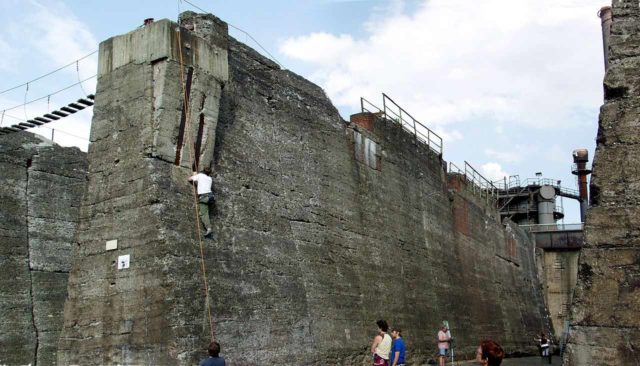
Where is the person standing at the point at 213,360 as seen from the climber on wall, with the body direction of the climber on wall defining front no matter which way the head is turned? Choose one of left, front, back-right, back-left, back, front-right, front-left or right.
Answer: back-left

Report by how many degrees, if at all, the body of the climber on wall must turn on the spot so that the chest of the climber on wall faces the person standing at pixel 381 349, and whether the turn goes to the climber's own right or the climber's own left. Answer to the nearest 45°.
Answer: approximately 135° to the climber's own right

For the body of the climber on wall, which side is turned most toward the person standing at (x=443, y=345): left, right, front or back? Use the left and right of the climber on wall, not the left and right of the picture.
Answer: right

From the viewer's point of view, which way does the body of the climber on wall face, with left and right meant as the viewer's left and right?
facing away from the viewer and to the left of the viewer

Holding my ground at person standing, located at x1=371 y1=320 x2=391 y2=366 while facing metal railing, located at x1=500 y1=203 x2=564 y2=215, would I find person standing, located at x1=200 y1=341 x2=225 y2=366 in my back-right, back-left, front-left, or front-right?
back-left

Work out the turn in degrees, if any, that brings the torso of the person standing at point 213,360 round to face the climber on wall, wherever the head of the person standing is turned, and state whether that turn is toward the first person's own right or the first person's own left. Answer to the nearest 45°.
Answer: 0° — they already face them

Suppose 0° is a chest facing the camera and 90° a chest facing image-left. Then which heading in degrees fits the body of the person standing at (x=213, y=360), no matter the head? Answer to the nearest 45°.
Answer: approximately 180°

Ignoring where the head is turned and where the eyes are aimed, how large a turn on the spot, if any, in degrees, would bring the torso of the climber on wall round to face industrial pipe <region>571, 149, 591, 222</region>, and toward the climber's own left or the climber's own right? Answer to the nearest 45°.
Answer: approximately 90° to the climber's own right

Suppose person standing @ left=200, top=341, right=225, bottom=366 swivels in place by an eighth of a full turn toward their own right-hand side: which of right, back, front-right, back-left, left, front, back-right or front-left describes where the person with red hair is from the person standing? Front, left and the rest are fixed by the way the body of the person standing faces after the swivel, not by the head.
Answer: right

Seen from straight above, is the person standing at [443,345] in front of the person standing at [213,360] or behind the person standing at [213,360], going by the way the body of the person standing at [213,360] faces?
in front

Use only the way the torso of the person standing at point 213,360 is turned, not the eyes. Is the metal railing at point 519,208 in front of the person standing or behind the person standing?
in front
